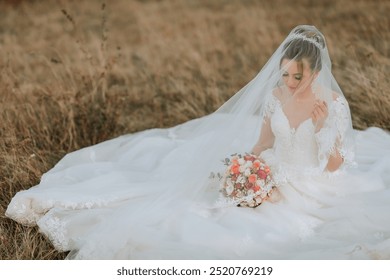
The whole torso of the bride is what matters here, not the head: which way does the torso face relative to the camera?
toward the camera

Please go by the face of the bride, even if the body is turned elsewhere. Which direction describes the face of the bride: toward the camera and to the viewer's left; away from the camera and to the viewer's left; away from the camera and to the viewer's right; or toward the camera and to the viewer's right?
toward the camera and to the viewer's left
